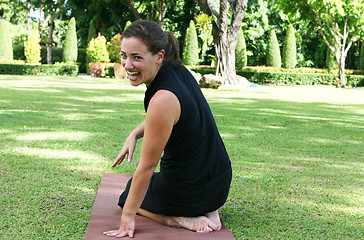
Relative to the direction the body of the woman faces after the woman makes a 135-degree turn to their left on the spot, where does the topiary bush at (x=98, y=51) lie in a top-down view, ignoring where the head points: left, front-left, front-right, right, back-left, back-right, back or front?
back

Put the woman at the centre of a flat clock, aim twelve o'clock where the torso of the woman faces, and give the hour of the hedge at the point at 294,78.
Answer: The hedge is roughly at 2 o'clock from the woman.

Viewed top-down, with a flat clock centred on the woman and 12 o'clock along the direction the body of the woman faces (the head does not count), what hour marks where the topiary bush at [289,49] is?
The topiary bush is roughly at 2 o'clock from the woman.

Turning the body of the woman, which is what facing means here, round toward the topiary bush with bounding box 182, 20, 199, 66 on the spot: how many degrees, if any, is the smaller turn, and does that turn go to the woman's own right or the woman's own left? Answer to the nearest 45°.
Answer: approximately 45° to the woman's own right

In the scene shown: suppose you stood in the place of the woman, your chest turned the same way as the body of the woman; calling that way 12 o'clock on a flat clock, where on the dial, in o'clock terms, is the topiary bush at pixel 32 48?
The topiary bush is roughly at 1 o'clock from the woman.

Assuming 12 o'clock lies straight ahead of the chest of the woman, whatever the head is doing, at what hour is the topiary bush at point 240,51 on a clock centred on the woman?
The topiary bush is roughly at 2 o'clock from the woman.

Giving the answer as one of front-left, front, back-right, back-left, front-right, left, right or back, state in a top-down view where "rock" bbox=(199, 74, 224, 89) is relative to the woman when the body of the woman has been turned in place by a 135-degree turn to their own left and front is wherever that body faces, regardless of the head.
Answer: back

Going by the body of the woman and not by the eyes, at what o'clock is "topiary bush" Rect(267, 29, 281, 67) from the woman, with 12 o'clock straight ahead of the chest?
The topiary bush is roughly at 2 o'clock from the woman.

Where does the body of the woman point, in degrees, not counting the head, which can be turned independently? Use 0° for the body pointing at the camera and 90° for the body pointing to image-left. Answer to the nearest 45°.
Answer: approximately 135°

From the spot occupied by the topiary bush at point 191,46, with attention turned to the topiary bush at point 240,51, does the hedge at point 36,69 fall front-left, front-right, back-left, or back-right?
back-right
